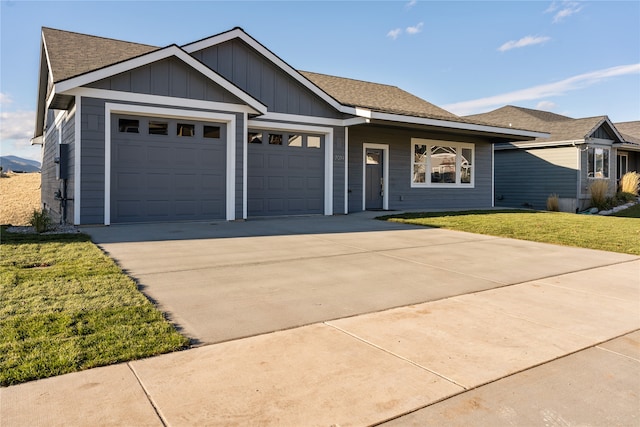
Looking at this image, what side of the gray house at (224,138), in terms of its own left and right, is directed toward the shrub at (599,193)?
left

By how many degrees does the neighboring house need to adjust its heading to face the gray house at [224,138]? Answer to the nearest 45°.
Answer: approximately 90° to its right

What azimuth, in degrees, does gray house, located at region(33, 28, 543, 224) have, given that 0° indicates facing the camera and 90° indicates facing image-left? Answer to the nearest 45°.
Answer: approximately 315°

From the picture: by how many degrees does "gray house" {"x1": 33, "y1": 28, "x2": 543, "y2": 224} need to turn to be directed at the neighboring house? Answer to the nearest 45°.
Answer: approximately 90° to its left

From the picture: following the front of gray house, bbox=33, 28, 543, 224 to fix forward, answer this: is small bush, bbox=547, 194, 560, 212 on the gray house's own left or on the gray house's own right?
on the gray house's own left

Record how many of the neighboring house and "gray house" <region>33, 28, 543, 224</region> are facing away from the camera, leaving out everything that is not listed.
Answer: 0

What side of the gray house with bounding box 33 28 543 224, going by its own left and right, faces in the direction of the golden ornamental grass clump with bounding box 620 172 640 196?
left

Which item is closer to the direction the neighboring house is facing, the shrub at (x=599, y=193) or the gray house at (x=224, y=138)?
the shrub

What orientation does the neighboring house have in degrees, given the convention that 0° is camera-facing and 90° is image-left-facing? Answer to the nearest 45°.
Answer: approximately 315°
